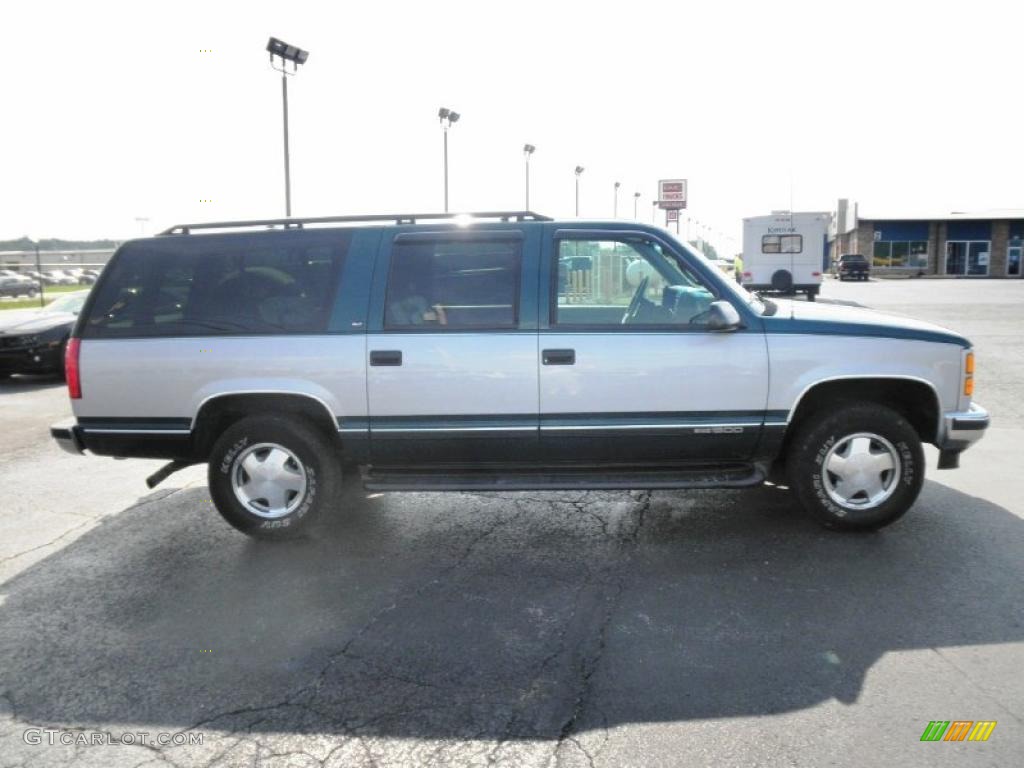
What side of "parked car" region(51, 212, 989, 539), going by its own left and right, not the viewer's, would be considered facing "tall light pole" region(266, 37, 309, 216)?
left

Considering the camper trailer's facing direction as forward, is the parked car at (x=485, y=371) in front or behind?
behind

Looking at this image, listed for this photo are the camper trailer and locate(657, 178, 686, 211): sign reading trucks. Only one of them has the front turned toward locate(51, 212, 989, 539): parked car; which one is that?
the sign reading trucks

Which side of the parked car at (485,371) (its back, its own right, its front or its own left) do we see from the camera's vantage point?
right

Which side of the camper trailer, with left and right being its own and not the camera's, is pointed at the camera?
back

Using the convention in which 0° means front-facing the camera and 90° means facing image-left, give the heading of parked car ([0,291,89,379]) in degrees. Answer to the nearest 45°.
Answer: approximately 45°

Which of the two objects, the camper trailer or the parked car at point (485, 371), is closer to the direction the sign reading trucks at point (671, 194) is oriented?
the parked car

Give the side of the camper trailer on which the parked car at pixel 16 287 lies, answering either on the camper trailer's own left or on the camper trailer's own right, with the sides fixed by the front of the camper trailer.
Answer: on the camper trailer's own left

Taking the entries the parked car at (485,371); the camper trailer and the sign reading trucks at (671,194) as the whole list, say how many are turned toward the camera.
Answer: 1

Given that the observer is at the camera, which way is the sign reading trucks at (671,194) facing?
facing the viewer

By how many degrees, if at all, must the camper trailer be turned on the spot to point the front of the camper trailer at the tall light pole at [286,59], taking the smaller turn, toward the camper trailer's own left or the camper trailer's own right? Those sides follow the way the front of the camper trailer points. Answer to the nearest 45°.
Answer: approximately 135° to the camper trailer's own left
